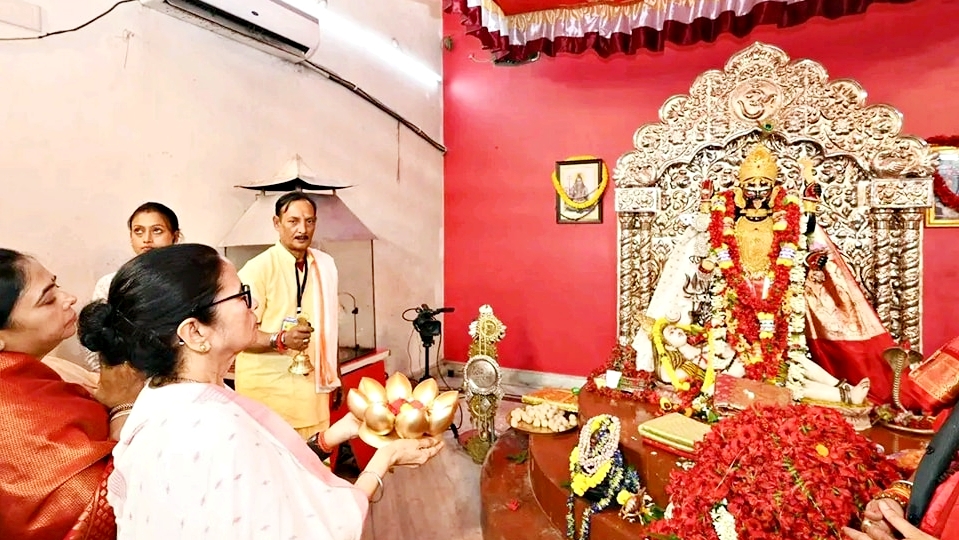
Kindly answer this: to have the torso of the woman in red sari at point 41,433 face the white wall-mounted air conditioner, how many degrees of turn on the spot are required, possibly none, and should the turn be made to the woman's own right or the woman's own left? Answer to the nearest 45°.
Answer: approximately 45° to the woman's own left

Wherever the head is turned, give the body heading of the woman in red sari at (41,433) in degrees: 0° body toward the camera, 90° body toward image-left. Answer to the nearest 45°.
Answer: approximately 270°

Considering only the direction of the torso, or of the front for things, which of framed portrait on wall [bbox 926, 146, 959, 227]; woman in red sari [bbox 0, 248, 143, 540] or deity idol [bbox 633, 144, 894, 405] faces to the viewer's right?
the woman in red sari

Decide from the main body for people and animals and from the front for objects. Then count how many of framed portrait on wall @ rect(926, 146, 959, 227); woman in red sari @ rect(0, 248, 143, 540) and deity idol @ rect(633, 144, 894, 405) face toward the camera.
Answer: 2

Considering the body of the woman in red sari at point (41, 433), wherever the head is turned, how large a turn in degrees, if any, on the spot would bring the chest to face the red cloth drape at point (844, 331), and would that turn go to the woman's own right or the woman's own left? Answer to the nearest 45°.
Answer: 0° — they already face it

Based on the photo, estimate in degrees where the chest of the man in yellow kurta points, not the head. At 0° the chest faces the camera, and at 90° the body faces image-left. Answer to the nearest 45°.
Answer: approximately 315°

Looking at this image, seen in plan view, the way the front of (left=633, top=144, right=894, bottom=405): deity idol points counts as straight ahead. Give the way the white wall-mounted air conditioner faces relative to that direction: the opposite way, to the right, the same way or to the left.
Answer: to the left

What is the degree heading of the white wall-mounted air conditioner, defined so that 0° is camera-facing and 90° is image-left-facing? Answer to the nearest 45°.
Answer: approximately 315°

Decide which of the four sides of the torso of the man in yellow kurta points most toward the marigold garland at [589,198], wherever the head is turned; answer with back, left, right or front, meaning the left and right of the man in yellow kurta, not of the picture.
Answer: left
